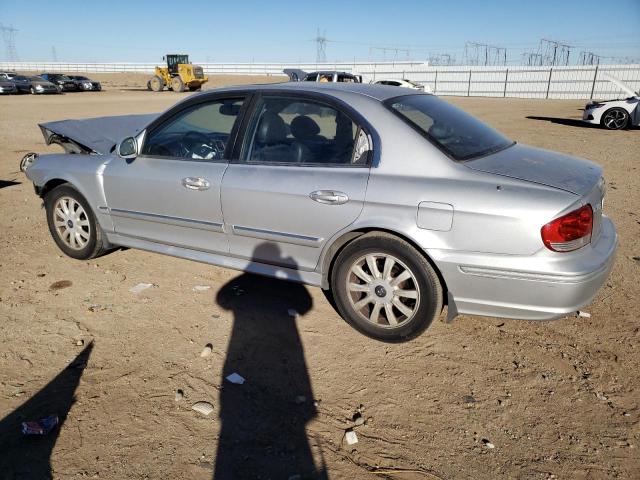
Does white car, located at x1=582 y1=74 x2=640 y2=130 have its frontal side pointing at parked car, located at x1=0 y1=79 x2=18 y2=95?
yes

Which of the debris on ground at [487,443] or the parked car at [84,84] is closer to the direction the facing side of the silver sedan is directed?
the parked car

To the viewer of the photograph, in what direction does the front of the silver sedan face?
facing away from the viewer and to the left of the viewer

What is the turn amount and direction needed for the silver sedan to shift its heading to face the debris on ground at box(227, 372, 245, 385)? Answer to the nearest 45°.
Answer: approximately 90° to its left

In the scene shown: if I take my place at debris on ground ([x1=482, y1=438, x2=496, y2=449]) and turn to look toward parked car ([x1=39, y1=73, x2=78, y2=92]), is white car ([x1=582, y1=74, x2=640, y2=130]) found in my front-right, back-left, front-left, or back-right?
front-right

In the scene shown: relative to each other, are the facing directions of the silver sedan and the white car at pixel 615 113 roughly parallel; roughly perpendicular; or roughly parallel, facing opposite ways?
roughly parallel

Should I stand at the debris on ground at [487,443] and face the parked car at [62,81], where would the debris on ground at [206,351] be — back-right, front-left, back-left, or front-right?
front-left

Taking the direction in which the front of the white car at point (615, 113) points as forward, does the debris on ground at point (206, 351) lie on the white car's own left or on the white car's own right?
on the white car's own left

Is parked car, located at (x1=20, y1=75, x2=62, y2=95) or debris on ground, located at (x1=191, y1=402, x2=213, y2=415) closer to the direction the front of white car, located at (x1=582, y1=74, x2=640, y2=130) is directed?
the parked car

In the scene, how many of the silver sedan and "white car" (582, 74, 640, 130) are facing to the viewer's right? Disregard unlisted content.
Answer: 0

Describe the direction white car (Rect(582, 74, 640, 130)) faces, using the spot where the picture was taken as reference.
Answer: facing to the left of the viewer

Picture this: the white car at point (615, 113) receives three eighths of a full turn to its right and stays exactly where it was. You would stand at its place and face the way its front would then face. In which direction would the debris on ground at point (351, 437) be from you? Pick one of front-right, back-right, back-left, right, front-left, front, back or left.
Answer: back-right

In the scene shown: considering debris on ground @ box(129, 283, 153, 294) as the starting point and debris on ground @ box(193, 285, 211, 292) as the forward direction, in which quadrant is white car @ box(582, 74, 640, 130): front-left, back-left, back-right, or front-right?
front-left
